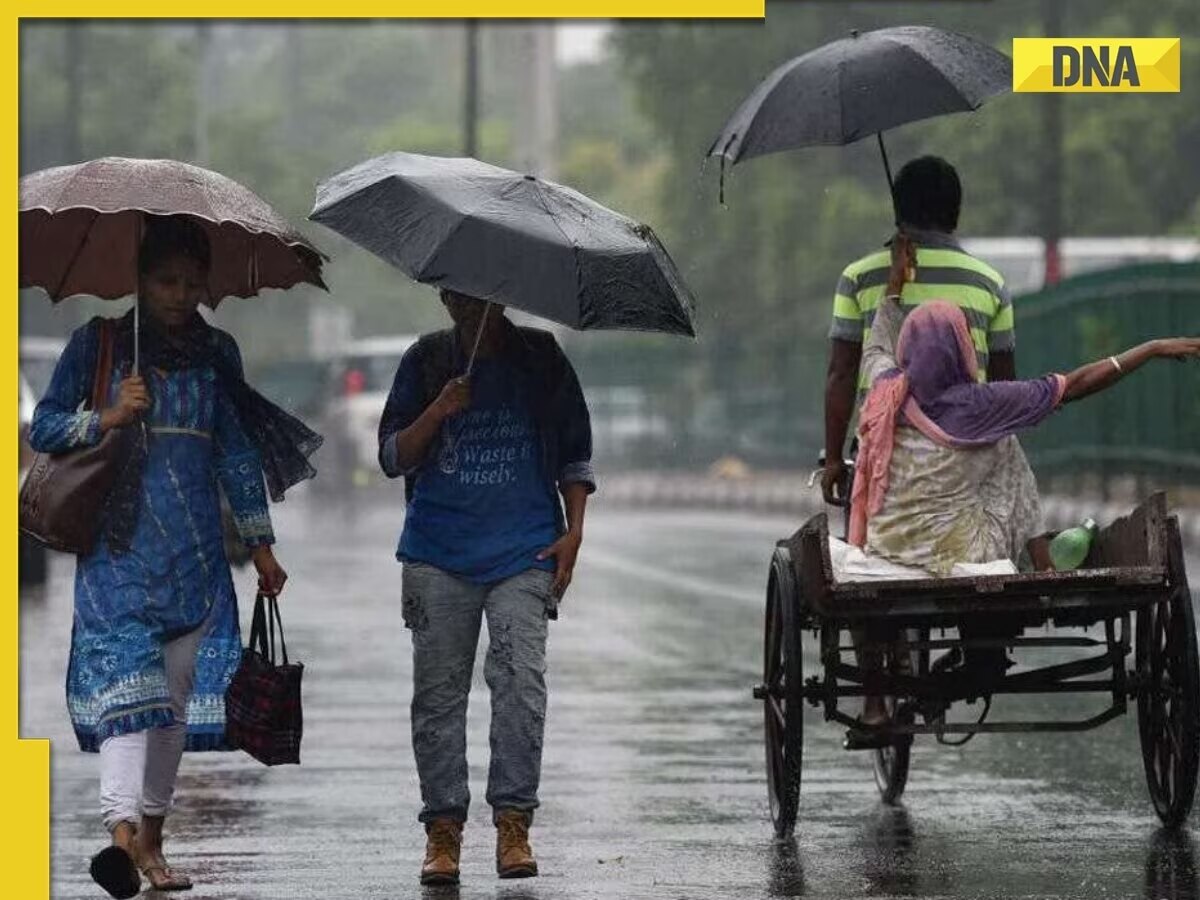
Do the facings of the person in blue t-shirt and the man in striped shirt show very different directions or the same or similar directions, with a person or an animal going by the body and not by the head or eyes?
very different directions

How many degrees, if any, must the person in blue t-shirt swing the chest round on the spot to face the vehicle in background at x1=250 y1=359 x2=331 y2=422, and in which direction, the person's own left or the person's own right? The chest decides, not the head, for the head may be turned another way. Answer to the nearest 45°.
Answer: approximately 180°

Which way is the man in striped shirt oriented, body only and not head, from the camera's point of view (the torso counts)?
away from the camera

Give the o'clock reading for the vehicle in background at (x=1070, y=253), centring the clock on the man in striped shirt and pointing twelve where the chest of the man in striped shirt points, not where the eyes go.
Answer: The vehicle in background is roughly at 12 o'clock from the man in striped shirt.

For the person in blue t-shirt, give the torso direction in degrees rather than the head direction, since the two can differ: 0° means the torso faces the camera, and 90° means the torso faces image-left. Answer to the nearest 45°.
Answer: approximately 0°

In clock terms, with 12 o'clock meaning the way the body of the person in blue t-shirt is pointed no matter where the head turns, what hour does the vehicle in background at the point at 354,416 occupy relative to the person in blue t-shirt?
The vehicle in background is roughly at 6 o'clock from the person in blue t-shirt.
